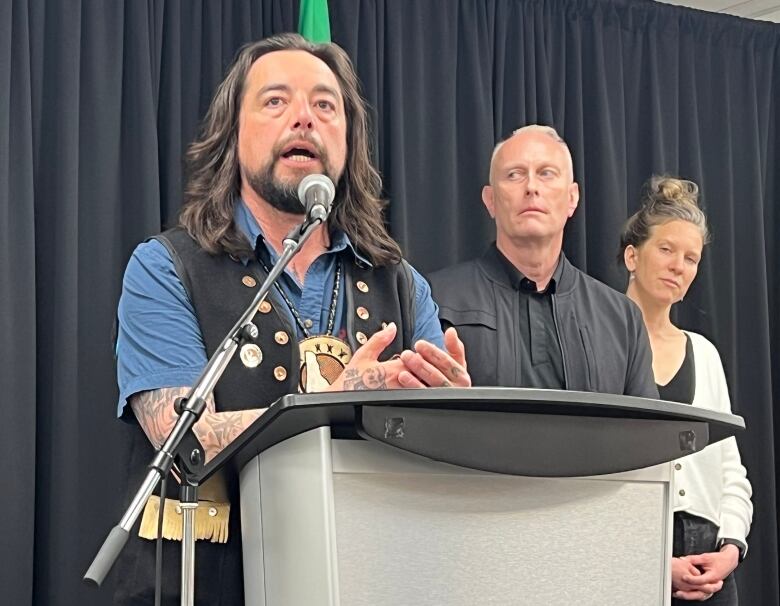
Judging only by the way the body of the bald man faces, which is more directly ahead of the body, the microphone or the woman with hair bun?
the microphone

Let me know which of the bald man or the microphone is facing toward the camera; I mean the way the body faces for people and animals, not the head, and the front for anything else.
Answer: the bald man

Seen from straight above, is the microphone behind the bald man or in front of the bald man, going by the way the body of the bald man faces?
in front

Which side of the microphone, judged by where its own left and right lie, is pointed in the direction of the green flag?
front

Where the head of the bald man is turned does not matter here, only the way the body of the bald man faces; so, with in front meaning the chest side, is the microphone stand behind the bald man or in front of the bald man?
in front

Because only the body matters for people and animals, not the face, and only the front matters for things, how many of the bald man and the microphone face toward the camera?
1

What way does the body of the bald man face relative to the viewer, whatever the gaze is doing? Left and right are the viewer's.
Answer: facing the viewer

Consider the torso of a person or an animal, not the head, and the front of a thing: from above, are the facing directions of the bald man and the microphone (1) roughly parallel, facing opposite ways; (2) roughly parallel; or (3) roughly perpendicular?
roughly parallel, facing opposite ways

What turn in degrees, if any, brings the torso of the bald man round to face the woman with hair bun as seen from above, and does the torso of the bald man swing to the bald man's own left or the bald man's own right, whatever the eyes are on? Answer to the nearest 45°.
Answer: approximately 135° to the bald man's own left

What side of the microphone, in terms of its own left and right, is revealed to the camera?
back

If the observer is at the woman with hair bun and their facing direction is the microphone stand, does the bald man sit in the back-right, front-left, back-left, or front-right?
front-right
